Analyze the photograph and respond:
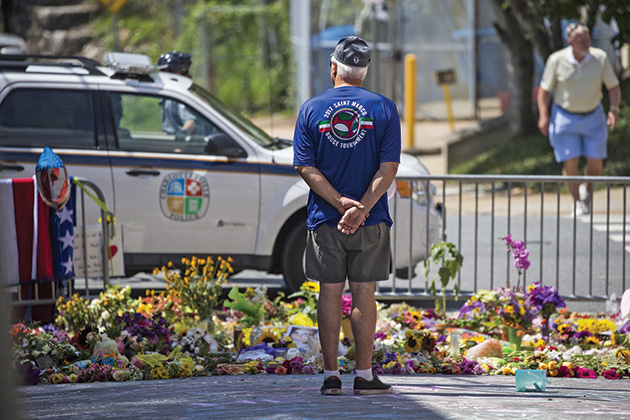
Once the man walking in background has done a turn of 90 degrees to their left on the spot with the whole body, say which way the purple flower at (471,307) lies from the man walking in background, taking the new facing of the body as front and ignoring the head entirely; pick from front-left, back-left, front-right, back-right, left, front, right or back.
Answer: right

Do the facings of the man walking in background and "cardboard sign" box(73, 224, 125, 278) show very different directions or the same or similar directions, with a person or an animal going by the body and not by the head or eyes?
same or similar directions

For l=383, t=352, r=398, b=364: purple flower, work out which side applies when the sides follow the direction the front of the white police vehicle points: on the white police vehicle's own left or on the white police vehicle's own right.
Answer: on the white police vehicle's own right

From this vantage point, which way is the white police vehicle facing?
to the viewer's right

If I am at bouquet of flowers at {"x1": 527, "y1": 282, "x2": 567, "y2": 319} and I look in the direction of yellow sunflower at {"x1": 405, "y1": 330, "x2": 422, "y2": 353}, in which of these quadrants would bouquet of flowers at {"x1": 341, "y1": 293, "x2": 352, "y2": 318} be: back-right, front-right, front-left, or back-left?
front-right

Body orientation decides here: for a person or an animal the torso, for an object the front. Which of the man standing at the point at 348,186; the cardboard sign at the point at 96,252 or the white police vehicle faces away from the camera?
the man standing

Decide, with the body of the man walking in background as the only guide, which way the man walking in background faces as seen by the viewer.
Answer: toward the camera

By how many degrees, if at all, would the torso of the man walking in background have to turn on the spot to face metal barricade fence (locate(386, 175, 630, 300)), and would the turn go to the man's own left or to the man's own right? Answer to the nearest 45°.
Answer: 0° — they already face it

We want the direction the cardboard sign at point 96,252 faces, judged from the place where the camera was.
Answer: facing the viewer

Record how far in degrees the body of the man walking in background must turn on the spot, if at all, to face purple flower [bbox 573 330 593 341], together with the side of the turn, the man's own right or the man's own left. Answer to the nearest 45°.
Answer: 0° — they already face it

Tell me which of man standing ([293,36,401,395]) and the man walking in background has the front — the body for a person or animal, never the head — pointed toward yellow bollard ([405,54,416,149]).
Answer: the man standing

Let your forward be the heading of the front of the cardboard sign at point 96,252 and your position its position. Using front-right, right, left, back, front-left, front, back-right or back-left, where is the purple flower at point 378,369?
front-left

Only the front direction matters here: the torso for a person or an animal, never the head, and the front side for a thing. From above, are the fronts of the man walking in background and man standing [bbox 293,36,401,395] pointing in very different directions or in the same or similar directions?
very different directions

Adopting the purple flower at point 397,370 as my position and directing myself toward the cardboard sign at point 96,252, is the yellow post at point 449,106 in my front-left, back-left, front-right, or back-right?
front-right

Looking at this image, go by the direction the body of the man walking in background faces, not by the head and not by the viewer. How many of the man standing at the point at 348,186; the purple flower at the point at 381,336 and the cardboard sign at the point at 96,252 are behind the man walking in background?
0

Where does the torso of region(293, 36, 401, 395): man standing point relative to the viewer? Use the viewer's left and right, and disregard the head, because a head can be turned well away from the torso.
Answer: facing away from the viewer

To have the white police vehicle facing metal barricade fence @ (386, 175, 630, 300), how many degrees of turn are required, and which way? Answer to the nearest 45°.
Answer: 0° — it already faces it
